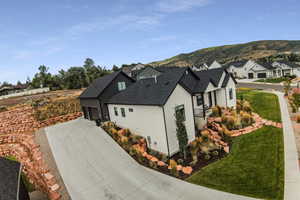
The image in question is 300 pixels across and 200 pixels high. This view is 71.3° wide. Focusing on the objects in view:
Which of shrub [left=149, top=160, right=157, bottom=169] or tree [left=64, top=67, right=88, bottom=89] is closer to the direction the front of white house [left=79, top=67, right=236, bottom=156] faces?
the shrub

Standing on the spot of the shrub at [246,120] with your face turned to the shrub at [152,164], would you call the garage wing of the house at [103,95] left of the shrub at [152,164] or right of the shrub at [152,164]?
right

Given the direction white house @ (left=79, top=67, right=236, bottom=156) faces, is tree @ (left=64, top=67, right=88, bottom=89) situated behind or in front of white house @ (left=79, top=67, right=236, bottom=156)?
behind

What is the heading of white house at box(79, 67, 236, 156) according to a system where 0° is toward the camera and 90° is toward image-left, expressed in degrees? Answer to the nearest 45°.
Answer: approximately 315°

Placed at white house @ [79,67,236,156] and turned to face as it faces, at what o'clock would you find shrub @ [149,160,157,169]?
The shrub is roughly at 2 o'clock from the white house.
